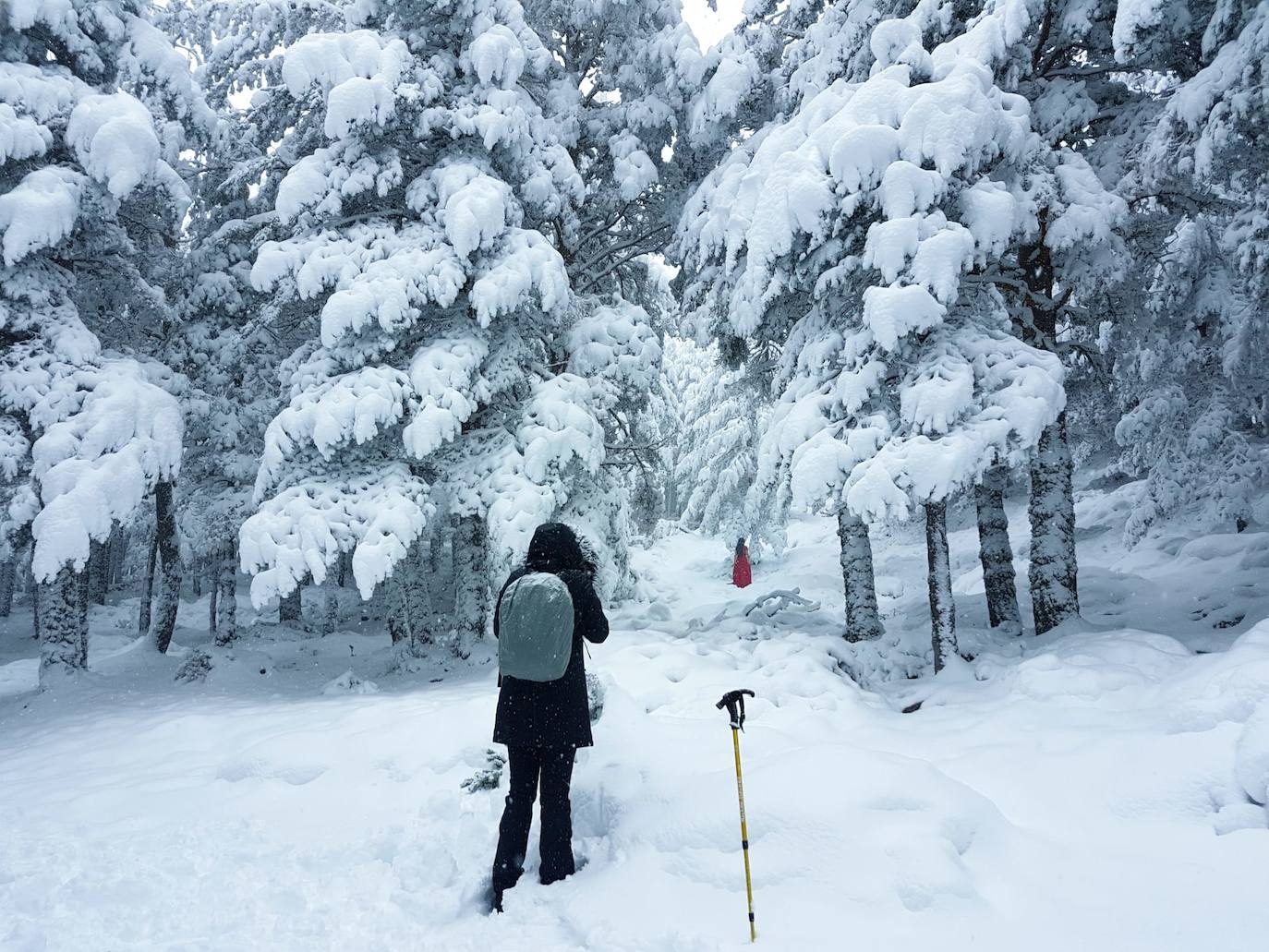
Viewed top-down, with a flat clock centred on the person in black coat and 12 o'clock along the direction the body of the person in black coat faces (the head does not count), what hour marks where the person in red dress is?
The person in red dress is roughly at 11 o'clock from the person in black coat.

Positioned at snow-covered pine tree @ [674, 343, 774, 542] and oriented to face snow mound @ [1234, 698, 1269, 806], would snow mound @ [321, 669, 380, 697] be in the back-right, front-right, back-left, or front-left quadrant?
front-right

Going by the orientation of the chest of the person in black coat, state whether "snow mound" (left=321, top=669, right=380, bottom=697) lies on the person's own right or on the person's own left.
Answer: on the person's own left

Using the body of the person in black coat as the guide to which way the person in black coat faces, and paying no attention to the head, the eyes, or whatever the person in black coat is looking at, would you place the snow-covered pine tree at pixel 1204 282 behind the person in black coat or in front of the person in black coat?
in front

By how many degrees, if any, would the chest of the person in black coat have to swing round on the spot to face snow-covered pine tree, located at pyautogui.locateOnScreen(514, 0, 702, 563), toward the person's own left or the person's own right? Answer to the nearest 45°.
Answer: approximately 45° to the person's own left

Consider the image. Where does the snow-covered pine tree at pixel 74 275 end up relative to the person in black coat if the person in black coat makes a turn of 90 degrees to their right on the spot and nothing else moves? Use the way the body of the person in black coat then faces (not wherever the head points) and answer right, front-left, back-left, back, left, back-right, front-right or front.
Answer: back

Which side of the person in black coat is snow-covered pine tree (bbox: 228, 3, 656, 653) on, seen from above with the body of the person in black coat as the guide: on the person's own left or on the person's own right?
on the person's own left

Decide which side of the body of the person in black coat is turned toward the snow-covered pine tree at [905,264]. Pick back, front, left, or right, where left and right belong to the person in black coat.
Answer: front

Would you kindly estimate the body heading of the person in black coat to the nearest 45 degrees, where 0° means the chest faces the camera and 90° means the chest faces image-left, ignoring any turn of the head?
approximately 225°

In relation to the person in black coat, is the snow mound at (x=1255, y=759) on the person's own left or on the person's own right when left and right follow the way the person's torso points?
on the person's own right

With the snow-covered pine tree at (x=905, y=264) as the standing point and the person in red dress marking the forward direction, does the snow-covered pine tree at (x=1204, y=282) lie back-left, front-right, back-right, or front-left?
front-right
